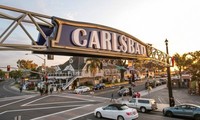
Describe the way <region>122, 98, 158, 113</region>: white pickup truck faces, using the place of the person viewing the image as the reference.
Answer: facing away from the viewer and to the left of the viewer

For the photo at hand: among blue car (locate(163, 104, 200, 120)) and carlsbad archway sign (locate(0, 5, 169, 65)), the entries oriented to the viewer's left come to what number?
1

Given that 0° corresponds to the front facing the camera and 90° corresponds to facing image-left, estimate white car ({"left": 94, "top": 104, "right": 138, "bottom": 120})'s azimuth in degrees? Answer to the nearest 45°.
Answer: approximately 135°

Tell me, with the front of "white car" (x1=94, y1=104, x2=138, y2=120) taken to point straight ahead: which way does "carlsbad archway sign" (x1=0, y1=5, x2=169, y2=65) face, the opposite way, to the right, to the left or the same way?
the opposite way

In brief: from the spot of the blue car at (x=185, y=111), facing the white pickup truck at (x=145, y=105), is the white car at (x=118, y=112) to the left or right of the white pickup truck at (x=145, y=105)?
left

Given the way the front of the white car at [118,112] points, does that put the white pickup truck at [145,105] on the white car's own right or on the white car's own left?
on the white car's own right

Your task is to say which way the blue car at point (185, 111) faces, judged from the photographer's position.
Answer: facing to the left of the viewer

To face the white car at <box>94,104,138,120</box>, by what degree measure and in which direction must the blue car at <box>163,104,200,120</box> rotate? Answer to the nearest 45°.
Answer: approximately 45° to its left

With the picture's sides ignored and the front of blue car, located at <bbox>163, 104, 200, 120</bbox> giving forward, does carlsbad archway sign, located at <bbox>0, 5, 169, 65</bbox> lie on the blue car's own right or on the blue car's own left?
on the blue car's own left

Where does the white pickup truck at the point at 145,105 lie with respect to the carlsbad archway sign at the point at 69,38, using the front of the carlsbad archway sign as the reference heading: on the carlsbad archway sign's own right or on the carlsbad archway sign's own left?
on the carlsbad archway sign's own left
